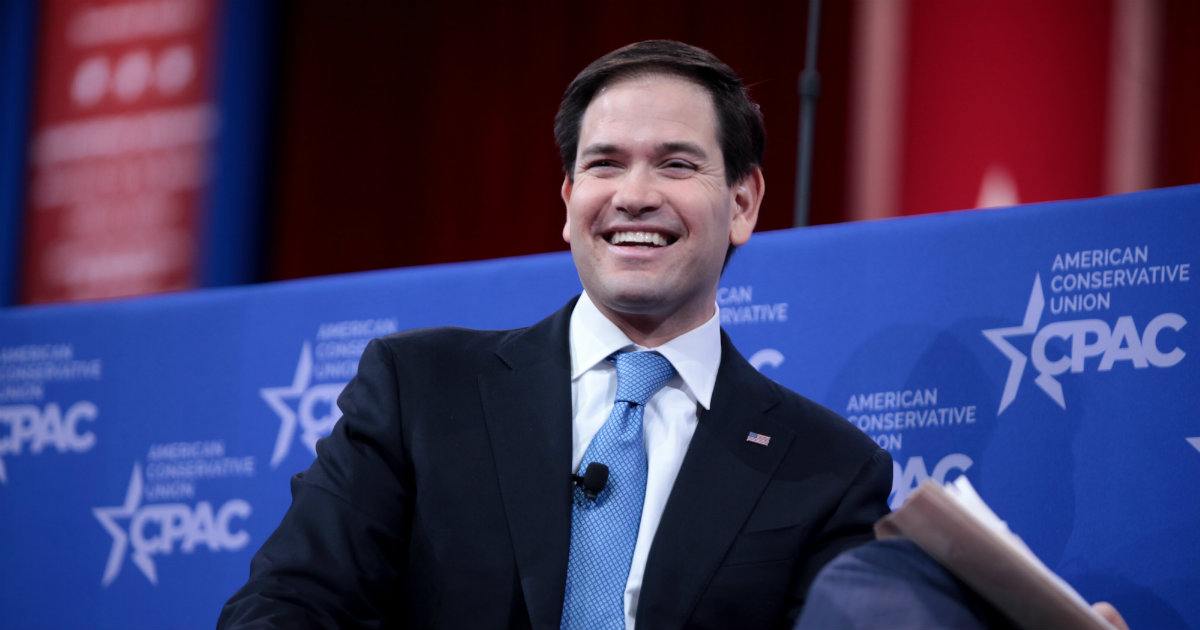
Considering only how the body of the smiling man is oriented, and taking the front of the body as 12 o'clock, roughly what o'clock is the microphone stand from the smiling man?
The microphone stand is roughly at 7 o'clock from the smiling man.

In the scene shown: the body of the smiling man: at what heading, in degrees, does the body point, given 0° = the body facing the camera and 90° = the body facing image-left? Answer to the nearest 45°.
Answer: approximately 0°
